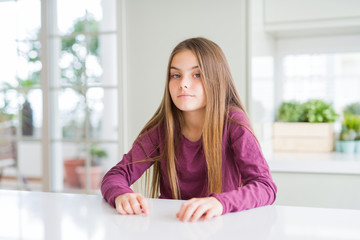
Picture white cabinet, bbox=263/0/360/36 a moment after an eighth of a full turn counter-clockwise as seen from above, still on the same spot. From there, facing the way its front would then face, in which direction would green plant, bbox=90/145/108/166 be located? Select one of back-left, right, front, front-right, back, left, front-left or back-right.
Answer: back

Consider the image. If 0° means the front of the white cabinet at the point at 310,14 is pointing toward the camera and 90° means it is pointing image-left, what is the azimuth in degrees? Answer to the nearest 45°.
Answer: approximately 0°

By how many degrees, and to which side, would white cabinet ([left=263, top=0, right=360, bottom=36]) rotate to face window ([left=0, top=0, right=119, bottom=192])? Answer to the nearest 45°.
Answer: approximately 135° to its right

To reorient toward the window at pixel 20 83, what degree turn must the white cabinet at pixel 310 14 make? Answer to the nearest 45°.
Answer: approximately 135° to its right
